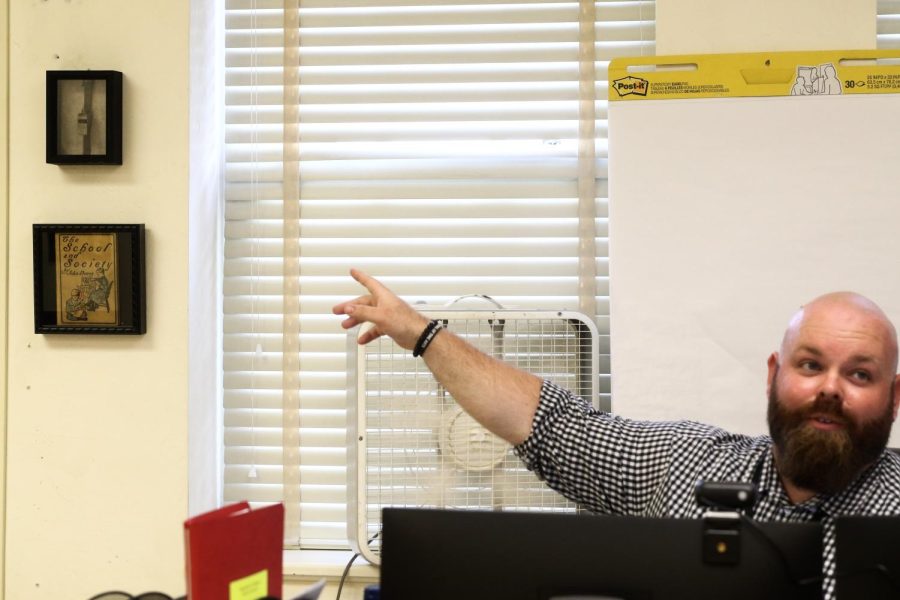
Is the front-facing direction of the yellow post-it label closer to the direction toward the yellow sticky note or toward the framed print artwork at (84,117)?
the yellow sticky note

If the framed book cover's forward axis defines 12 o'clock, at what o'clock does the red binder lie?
The red binder is roughly at 12 o'clock from the framed book cover.

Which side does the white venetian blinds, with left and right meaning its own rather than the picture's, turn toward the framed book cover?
right

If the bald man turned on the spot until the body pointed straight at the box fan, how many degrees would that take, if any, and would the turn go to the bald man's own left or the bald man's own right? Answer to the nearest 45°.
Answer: approximately 135° to the bald man's own right

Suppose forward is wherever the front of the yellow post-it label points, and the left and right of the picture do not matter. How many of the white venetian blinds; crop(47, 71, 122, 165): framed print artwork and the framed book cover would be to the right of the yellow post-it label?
3

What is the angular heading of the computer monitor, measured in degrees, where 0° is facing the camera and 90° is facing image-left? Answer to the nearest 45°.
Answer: approximately 180°

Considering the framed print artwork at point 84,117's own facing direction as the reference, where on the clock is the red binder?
The red binder is roughly at 12 o'clock from the framed print artwork.

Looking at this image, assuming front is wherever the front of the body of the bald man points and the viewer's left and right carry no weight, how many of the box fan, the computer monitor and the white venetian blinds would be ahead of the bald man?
1

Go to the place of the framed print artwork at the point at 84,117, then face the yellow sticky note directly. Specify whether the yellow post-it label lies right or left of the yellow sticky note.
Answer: left

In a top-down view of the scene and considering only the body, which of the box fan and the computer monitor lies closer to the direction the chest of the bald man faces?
the computer monitor
